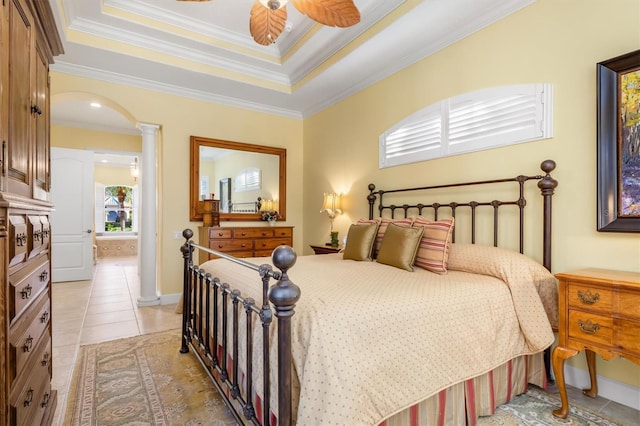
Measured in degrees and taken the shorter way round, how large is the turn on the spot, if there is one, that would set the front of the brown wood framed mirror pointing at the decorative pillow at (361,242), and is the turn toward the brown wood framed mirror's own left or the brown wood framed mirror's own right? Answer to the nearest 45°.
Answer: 0° — it already faces it

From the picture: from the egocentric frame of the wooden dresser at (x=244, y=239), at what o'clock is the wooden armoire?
The wooden armoire is roughly at 2 o'clock from the wooden dresser.

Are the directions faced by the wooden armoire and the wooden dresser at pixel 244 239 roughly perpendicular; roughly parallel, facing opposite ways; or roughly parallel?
roughly perpendicular

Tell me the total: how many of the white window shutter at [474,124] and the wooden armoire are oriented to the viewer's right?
1

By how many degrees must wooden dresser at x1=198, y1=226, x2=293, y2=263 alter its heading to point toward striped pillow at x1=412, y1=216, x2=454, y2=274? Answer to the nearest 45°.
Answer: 0° — it already faces it

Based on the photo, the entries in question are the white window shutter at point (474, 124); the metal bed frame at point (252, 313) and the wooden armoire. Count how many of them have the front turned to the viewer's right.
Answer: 1

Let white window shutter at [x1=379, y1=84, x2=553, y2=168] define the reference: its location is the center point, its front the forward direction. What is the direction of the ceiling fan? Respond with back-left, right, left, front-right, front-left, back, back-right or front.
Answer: front

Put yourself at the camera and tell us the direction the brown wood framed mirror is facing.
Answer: facing the viewer and to the right of the viewer

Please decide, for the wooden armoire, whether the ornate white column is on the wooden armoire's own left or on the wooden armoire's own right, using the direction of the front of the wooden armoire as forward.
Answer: on the wooden armoire's own left

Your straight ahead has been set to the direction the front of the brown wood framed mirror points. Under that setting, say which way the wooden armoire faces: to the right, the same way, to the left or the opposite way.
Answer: to the left

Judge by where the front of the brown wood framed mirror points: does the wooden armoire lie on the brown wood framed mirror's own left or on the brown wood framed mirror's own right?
on the brown wood framed mirror's own right

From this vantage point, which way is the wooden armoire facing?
to the viewer's right

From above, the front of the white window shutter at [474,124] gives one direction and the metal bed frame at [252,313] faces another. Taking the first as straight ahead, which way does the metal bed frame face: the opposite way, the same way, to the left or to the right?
the same way

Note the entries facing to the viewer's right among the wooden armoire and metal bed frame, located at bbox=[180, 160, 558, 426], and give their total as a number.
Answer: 1

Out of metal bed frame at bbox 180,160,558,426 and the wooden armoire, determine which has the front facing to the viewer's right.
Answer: the wooden armoire
